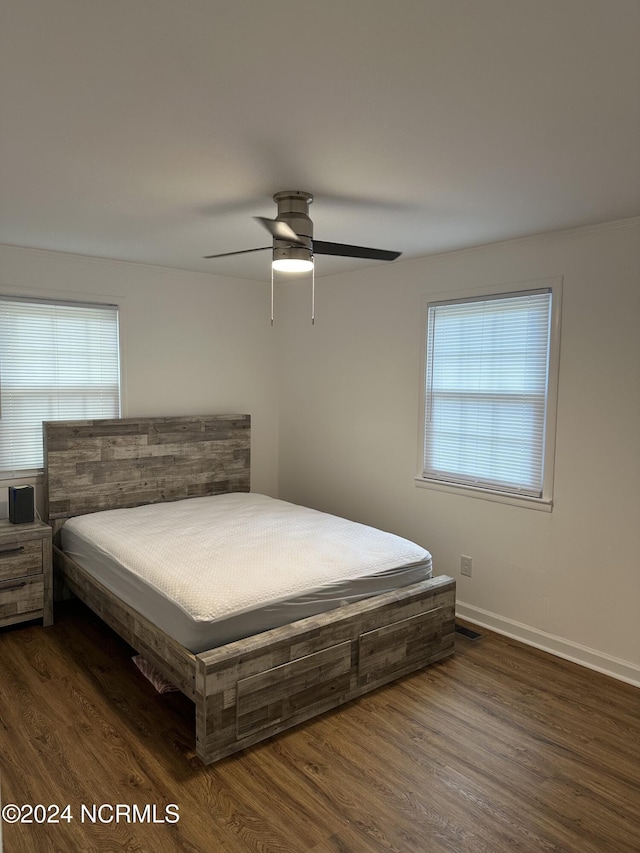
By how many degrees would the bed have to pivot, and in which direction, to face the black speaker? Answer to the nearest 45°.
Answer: approximately 180°

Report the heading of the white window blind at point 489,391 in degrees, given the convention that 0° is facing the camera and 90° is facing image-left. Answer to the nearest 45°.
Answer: approximately 45°

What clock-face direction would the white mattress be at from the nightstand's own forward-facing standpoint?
The white mattress is roughly at 10 o'clock from the nightstand.

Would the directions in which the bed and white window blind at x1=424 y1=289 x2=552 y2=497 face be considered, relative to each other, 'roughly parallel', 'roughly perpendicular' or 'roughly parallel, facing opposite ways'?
roughly perpendicular

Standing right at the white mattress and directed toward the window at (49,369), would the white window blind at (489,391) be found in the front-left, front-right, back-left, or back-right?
back-right

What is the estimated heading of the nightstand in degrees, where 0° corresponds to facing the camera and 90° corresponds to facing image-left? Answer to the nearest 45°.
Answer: approximately 315°
